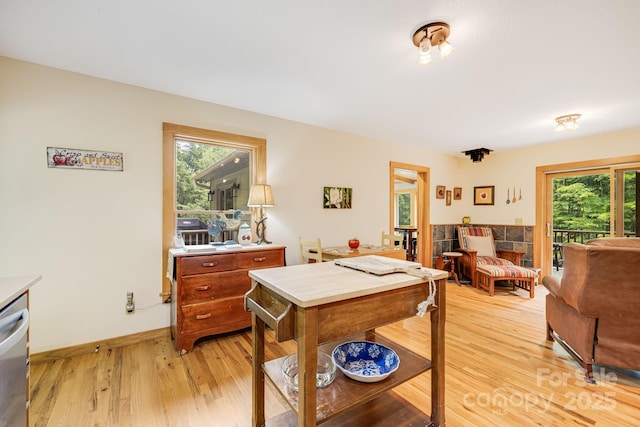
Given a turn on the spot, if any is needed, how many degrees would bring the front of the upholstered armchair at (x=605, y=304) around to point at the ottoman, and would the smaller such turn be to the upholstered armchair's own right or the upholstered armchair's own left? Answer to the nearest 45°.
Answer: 0° — it already faces it

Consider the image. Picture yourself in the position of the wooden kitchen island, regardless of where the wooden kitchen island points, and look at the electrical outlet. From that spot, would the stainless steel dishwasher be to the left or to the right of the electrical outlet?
left

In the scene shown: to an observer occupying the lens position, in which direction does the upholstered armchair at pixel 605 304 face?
facing away from the viewer and to the left of the viewer

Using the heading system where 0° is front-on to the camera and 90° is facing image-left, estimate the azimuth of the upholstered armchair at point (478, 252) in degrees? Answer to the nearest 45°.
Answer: approximately 315°

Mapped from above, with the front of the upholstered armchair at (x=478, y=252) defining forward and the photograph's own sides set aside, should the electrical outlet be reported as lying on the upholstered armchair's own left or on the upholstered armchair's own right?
on the upholstered armchair's own right

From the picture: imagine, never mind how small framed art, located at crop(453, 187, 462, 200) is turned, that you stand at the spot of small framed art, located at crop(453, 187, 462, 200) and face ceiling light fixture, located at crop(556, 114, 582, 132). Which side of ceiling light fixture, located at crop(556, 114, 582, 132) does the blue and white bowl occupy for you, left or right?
right
